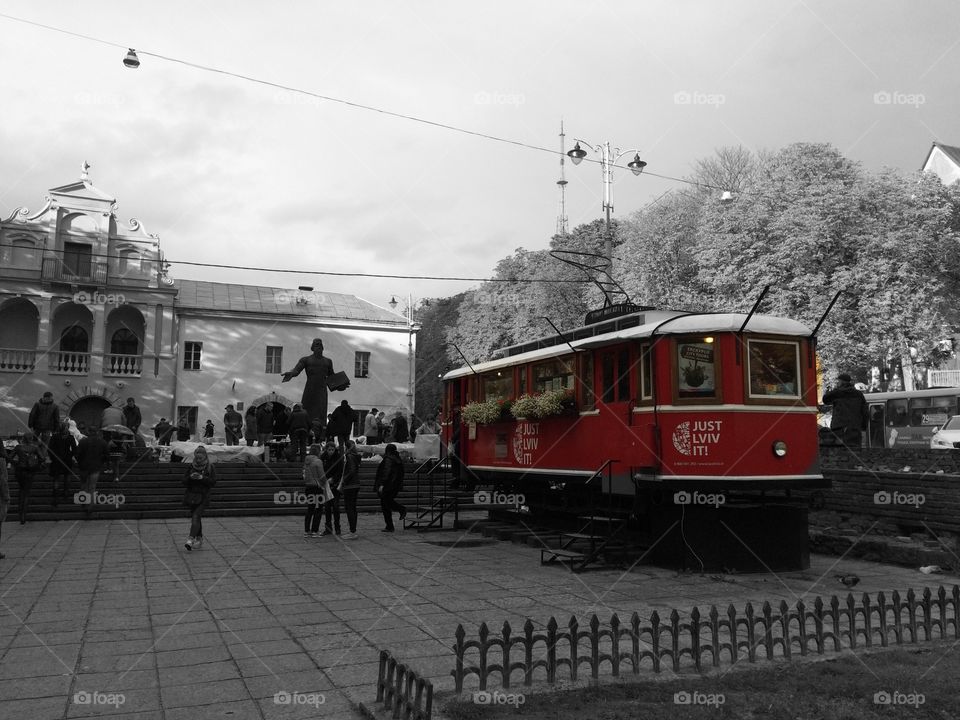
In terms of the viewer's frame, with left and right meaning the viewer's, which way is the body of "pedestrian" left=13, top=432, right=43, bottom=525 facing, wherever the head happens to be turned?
facing away from the viewer

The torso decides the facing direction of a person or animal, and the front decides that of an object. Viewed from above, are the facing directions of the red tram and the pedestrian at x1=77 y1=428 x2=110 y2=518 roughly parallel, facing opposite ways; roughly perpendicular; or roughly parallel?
roughly parallel, facing opposite ways

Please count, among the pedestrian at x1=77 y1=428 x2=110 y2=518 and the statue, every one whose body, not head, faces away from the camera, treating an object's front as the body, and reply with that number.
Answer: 1

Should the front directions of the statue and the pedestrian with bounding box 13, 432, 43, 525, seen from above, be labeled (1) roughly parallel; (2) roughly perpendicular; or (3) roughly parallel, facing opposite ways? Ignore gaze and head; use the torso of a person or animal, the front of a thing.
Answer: roughly parallel, facing opposite ways

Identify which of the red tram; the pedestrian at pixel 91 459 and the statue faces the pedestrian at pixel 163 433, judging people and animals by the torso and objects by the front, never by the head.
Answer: the pedestrian at pixel 91 459

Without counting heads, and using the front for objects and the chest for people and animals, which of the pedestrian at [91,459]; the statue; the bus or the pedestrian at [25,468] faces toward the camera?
the statue

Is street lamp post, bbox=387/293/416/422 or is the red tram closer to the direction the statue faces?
the red tram

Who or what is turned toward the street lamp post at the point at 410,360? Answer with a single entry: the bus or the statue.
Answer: the bus

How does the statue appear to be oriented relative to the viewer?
toward the camera

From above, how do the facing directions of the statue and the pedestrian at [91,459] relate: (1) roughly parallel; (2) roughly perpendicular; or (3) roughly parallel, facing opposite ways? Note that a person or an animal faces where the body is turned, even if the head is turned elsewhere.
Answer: roughly parallel, facing opposite ways

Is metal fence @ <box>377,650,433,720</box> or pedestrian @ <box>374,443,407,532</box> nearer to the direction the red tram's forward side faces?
the metal fence

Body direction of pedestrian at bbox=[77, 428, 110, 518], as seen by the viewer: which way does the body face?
away from the camera

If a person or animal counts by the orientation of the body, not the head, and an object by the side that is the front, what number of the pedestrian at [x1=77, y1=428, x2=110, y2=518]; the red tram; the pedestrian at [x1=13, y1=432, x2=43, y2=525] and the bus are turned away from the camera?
2

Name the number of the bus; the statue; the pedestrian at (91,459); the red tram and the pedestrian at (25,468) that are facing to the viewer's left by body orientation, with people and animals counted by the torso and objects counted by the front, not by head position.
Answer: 1
